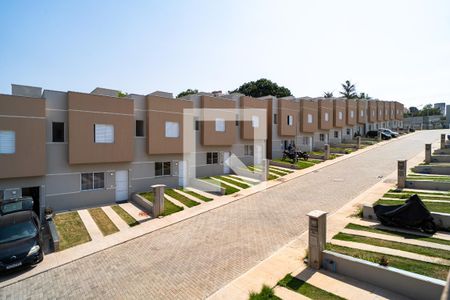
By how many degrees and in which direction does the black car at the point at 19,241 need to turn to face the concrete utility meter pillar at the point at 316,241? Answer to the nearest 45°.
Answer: approximately 45° to its left

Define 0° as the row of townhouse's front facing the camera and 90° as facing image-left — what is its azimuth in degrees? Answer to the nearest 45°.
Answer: approximately 315°

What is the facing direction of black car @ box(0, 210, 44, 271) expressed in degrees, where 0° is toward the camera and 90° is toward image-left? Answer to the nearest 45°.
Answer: approximately 0°

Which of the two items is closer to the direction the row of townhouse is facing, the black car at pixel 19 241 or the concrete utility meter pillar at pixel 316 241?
the concrete utility meter pillar

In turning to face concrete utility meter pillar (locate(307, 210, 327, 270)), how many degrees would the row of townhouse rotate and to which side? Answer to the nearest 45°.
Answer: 0° — it already faces it

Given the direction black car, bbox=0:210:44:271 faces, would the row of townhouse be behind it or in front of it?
behind
